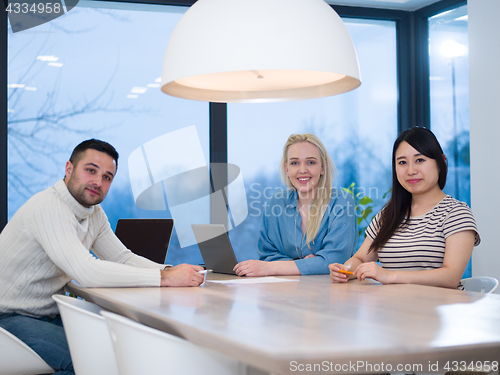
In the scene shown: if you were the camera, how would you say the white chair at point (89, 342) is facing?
facing away from the viewer and to the right of the viewer

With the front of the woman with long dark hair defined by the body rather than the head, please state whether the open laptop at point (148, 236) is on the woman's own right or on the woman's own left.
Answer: on the woman's own right

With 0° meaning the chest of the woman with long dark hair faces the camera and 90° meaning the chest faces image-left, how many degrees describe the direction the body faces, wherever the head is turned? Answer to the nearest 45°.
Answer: approximately 45°

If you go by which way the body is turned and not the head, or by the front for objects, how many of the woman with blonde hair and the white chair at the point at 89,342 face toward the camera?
1

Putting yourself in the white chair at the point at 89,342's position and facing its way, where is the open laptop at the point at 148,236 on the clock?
The open laptop is roughly at 11 o'clock from the white chair.

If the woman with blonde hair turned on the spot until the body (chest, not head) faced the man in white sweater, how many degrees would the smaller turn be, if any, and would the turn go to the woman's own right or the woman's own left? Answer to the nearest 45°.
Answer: approximately 45° to the woman's own right

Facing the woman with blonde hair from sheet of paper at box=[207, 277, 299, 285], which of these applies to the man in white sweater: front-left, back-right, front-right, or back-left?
back-left

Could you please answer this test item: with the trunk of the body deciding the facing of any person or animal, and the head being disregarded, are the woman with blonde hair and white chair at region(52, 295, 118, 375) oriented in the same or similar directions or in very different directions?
very different directions

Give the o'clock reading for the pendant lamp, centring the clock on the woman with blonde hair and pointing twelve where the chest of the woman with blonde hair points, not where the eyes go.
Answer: The pendant lamp is roughly at 12 o'clock from the woman with blonde hair.
